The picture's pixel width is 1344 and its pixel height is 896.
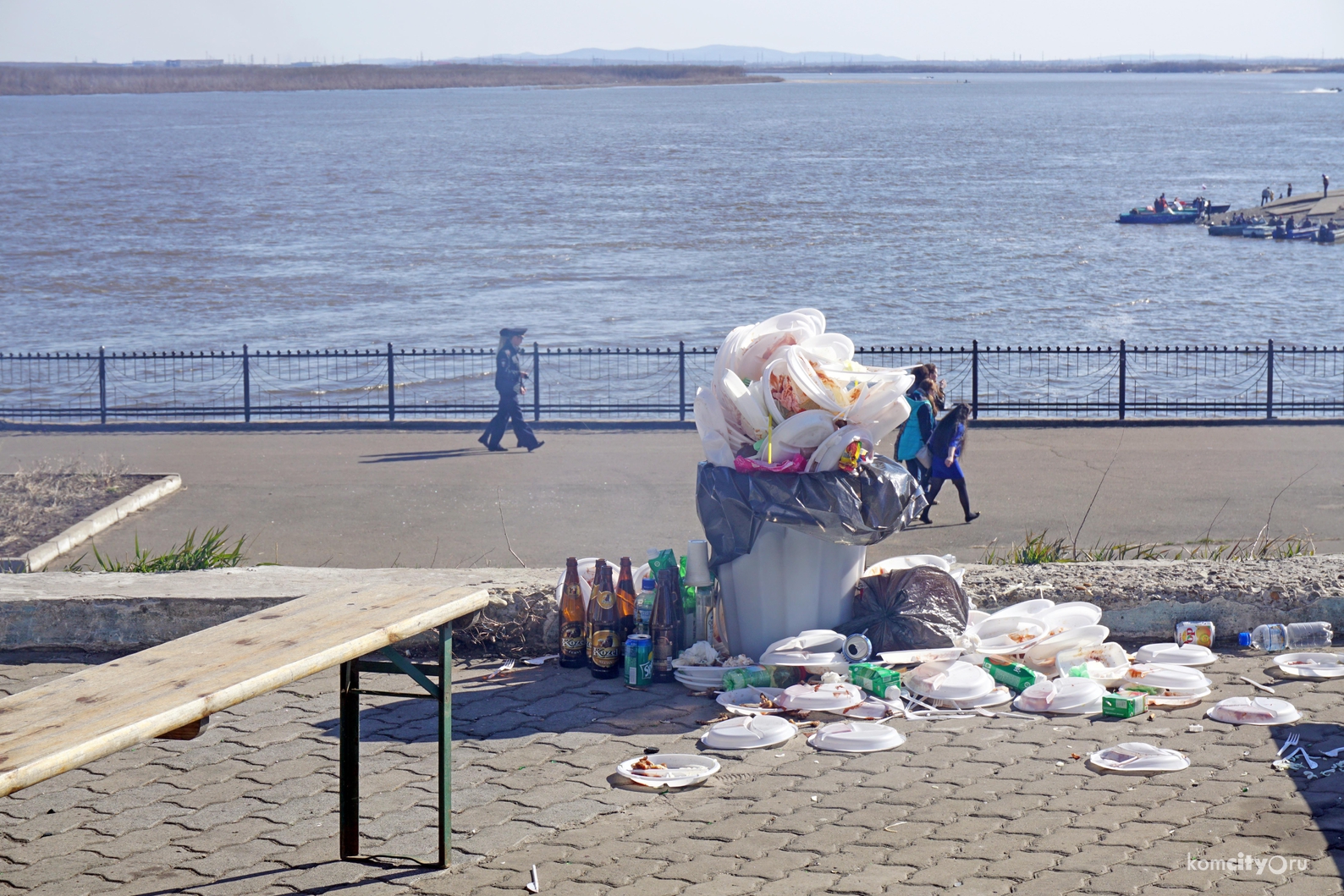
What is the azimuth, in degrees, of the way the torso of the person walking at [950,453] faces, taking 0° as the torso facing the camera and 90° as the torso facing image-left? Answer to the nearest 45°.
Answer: approximately 270°

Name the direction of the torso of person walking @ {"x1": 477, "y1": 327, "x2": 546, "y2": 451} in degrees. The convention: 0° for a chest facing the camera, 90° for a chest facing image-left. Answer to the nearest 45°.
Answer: approximately 270°

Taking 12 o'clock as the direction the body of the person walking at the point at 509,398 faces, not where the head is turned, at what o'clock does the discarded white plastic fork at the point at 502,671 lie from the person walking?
The discarded white plastic fork is roughly at 3 o'clock from the person walking.

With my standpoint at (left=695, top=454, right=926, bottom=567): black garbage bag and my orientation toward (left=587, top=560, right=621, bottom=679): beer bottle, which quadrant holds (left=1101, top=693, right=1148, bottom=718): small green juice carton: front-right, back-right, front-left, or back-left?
back-left

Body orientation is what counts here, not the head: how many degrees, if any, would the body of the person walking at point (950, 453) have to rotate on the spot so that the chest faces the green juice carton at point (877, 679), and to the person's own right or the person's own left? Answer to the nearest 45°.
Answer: approximately 90° to the person's own right

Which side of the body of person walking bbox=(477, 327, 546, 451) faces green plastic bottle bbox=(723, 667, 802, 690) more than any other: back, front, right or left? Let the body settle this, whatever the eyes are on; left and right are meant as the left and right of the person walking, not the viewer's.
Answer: right
